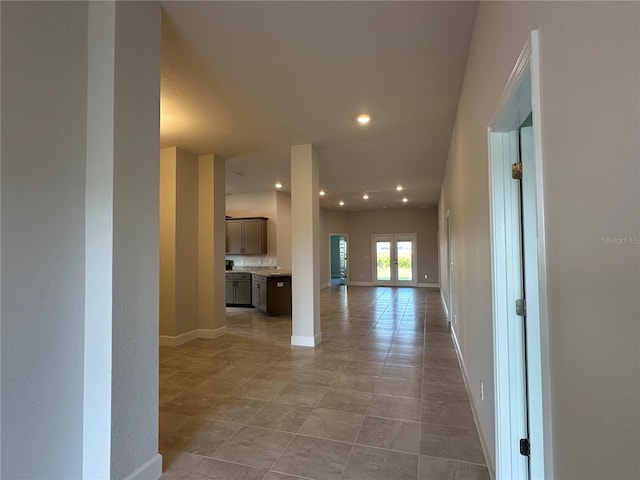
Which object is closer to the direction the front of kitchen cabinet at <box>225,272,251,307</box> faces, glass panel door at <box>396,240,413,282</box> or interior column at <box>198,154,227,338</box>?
the interior column

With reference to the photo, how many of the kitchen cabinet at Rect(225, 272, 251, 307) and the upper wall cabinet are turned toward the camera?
2

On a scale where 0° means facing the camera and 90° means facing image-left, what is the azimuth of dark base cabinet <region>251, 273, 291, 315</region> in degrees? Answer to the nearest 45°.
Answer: approximately 45°

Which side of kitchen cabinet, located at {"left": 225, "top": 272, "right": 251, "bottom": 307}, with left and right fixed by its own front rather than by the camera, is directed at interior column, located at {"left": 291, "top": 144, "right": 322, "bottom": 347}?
front

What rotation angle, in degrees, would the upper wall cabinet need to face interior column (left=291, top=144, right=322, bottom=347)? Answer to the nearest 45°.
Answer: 0° — it already faces it

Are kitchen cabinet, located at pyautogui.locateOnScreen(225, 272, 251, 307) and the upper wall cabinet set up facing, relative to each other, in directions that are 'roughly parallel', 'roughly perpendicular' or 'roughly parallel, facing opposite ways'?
roughly parallel

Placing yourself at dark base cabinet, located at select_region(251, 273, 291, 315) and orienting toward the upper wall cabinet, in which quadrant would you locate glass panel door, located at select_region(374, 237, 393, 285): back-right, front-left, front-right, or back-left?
front-right

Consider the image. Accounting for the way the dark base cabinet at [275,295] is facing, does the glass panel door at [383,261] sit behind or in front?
behind

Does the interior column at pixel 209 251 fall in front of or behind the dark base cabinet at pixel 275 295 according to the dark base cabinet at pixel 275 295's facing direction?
in front

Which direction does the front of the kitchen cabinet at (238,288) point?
toward the camera

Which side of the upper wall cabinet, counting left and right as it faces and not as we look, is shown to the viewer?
front

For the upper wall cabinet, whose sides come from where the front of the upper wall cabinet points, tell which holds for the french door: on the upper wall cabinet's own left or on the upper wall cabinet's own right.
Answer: on the upper wall cabinet's own left

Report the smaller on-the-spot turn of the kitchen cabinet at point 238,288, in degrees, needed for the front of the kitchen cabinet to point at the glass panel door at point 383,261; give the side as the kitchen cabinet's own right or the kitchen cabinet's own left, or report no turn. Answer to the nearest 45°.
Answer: approximately 135° to the kitchen cabinet's own left

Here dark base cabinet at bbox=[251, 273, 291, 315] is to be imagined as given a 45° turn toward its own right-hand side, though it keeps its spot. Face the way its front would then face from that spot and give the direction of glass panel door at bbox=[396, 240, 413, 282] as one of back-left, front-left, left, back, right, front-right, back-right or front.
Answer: back-right

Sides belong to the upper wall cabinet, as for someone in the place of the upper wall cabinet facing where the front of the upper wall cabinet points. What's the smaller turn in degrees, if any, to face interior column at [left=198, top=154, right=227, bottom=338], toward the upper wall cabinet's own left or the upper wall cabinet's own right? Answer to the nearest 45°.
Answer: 0° — it already faces it
